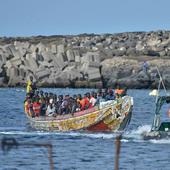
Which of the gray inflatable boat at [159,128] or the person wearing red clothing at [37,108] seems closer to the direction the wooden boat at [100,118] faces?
the gray inflatable boat

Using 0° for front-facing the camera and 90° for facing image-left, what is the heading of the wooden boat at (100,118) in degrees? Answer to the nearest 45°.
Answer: approximately 315°
